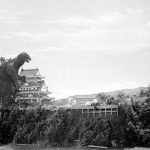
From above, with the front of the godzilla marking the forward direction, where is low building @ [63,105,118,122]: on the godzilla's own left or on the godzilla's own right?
on the godzilla's own right

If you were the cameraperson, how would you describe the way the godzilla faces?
facing to the right of the viewer
